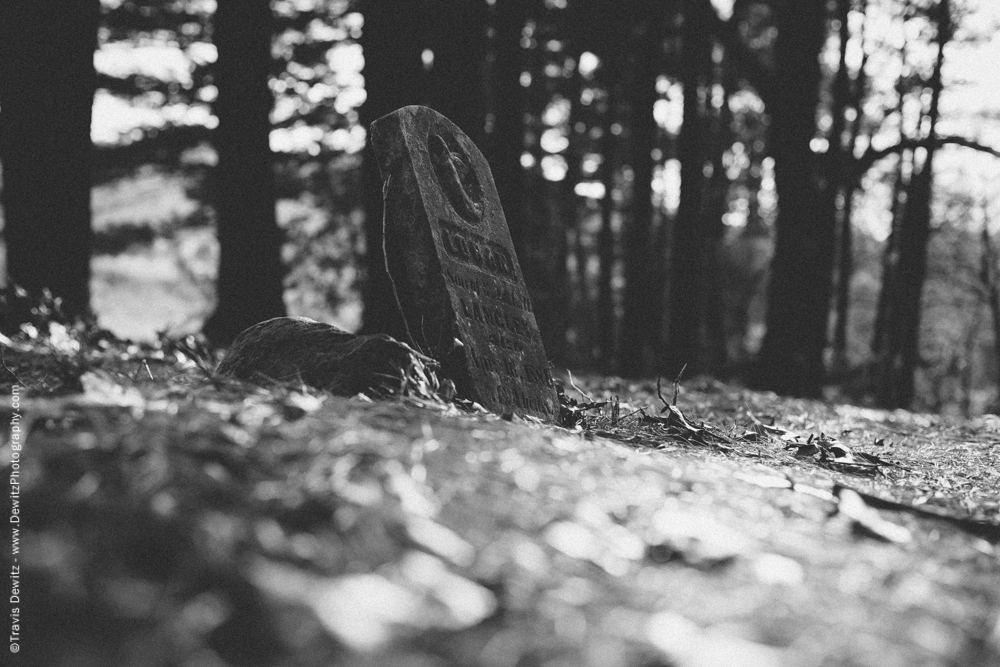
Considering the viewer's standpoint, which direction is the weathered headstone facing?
facing the viewer and to the right of the viewer

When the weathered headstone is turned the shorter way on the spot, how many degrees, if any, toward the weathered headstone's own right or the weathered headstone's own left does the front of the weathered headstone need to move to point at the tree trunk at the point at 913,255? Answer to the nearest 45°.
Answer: approximately 90° to the weathered headstone's own left

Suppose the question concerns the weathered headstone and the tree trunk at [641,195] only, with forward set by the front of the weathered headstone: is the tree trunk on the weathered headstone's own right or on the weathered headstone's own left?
on the weathered headstone's own left

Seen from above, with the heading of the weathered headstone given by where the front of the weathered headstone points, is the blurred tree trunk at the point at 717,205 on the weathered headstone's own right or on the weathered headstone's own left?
on the weathered headstone's own left

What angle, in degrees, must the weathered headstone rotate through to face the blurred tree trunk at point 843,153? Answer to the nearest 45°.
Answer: approximately 90° to its left

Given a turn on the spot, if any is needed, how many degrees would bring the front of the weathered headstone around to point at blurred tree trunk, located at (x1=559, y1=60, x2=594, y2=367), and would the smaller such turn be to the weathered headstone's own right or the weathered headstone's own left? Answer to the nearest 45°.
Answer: approximately 135° to the weathered headstone's own left

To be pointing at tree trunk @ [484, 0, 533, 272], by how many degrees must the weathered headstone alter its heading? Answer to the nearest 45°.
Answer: approximately 135° to its left

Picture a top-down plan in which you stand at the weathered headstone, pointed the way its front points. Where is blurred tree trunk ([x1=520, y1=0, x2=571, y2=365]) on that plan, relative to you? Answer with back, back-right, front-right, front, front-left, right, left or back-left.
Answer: back-left

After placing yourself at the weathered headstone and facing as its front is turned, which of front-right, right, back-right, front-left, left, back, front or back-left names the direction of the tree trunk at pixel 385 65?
back-left
